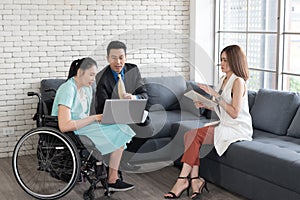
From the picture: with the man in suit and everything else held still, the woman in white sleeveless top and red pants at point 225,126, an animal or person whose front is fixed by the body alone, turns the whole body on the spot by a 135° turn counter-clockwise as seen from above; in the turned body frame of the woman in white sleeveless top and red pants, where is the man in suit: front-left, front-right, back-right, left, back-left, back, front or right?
back-right

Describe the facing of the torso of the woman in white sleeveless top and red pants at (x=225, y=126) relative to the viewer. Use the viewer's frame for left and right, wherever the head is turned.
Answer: facing to the left of the viewer

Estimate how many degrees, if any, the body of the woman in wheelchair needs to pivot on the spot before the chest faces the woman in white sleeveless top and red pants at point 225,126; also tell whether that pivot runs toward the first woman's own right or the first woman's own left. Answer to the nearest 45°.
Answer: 0° — they already face them

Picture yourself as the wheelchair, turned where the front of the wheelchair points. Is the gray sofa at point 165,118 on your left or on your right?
on your left

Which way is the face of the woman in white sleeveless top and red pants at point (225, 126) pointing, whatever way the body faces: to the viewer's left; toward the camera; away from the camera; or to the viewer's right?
to the viewer's left

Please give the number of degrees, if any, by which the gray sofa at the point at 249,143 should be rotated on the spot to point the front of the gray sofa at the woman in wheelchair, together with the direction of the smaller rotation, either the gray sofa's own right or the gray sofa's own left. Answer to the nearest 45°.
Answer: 0° — it already faces them

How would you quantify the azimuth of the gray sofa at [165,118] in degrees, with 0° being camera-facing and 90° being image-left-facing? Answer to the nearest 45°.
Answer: approximately 0°

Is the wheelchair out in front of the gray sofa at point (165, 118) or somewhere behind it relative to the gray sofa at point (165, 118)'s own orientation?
in front

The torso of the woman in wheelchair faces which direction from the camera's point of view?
to the viewer's right

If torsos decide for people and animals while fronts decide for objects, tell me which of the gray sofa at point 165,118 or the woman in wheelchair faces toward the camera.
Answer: the gray sofa

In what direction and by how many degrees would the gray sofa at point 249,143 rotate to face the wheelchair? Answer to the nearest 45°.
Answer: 0° — it already faces it

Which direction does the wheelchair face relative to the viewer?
to the viewer's right

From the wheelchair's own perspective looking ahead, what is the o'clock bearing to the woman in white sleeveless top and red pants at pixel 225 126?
The woman in white sleeveless top and red pants is roughly at 12 o'clock from the wheelchair.

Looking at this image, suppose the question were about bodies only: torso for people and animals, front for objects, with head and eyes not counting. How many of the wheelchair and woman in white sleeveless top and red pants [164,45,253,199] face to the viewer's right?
1

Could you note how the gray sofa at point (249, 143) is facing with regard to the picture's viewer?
facing the viewer and to the left of the viewer
